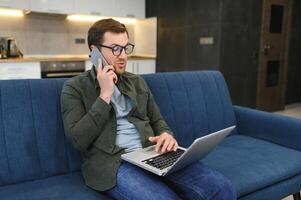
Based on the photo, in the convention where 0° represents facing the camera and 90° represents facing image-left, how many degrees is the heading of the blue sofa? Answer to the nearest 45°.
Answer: approximately 315°

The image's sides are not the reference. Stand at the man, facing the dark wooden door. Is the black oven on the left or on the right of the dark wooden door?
left

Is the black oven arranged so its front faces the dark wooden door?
no

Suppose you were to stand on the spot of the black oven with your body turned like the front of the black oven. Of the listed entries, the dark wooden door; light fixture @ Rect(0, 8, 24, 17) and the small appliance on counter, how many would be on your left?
1

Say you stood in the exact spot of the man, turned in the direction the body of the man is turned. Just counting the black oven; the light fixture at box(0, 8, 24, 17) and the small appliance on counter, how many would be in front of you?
0

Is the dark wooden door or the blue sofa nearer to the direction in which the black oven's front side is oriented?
the blue sofa

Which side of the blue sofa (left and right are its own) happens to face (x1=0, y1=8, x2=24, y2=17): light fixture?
back

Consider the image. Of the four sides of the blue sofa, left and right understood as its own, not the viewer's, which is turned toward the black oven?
back

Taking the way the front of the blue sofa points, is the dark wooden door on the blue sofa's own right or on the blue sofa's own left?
on the blue sofa's own left

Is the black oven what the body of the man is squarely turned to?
no

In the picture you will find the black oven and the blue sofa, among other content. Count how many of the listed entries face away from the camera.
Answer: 0

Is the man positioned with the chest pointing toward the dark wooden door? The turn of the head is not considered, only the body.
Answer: no

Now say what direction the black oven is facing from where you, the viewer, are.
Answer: facing the viewer

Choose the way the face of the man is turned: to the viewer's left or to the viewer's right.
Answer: to the viewer's right

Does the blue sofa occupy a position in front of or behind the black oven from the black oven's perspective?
in front

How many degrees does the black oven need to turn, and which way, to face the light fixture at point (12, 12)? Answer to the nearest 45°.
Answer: approximately 135° to its right

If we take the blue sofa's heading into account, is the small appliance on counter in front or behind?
behind

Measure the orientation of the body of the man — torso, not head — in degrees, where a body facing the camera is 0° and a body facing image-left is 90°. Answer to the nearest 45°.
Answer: approximately 315°

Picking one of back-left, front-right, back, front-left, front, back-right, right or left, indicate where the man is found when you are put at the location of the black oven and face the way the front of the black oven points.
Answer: front

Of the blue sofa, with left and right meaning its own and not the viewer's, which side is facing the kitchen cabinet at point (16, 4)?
back

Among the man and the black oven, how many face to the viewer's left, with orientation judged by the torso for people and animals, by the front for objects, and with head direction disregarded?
0
